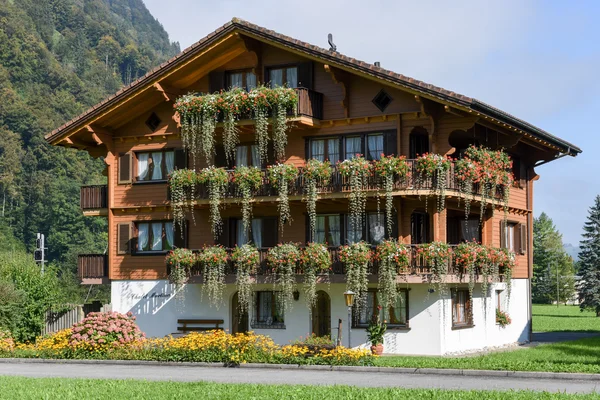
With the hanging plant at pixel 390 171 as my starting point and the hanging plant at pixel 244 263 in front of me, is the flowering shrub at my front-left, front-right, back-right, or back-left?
front-left

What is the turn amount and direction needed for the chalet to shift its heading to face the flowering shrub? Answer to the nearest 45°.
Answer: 0° — it already faces it

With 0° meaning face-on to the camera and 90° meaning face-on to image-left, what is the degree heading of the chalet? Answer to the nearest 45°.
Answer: approximately 45°
